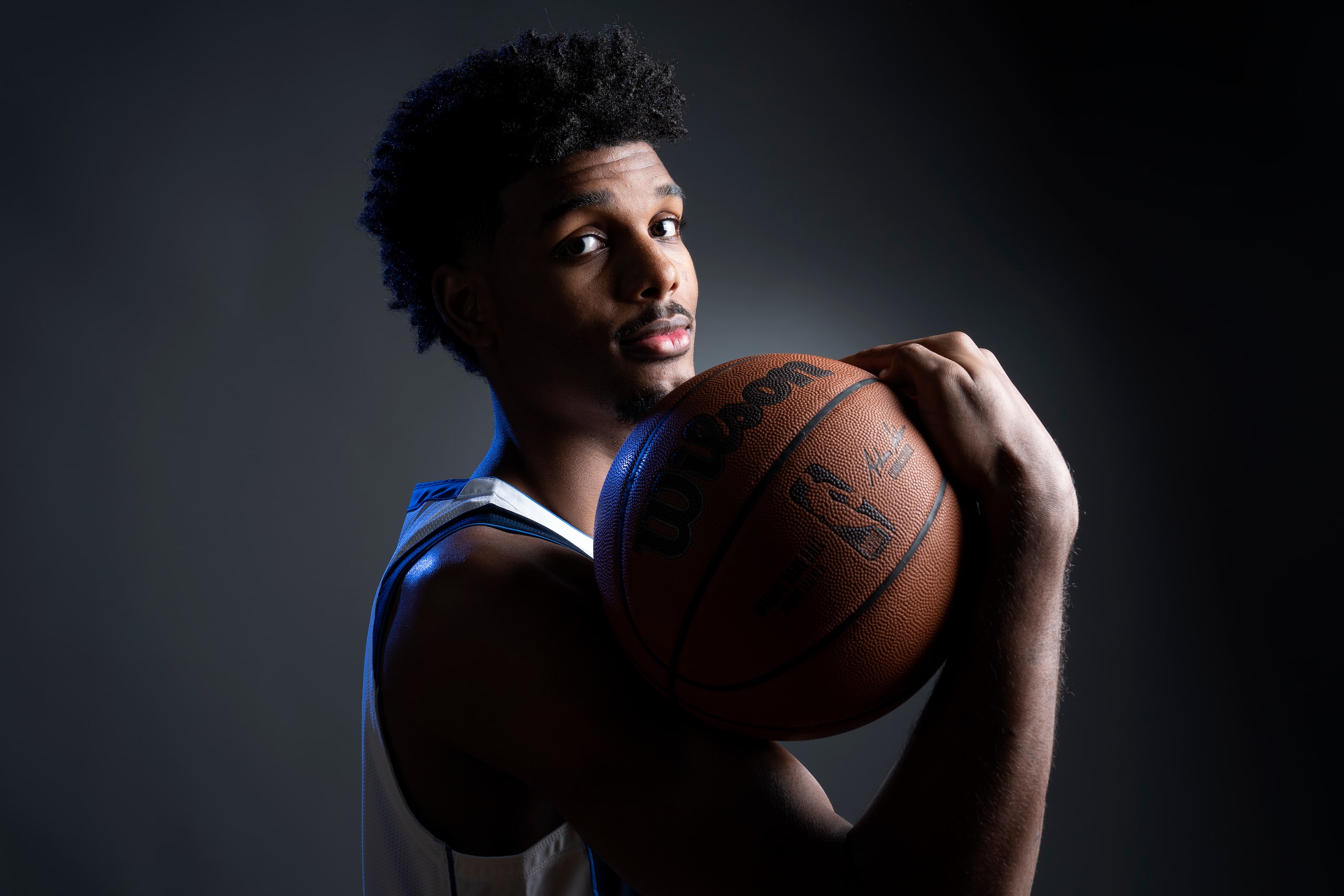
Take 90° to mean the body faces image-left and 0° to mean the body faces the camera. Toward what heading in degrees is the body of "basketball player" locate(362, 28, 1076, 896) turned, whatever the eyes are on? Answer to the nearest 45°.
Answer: approximately 270°
